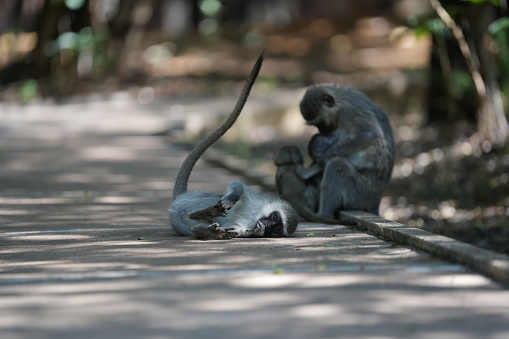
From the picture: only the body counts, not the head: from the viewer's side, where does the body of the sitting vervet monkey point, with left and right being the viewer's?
facing to the left of the viewer

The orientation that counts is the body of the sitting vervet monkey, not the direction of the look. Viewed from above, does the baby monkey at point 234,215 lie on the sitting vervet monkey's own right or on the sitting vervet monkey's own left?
on the sitting vervet monkey's own left

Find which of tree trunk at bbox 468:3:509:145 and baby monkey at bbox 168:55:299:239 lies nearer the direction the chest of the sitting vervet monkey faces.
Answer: the baby monkey

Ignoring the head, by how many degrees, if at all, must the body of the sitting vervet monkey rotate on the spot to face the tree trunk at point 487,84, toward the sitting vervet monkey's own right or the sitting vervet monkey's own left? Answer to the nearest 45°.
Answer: approximately 135° to the sitting vervet monkey's own right
